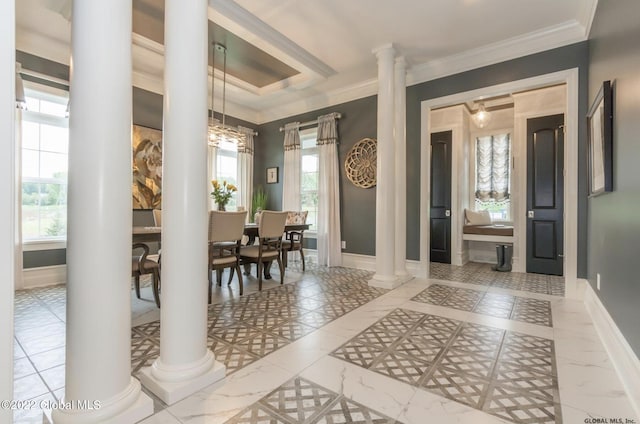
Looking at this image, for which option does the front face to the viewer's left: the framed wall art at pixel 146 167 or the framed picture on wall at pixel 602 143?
the framed picture on wall

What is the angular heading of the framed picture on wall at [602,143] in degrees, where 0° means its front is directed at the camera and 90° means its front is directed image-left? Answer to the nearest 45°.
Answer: approximately 90°

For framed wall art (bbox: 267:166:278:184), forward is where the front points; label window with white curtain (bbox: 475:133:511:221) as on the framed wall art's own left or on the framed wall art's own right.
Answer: on the framed wall art's own left

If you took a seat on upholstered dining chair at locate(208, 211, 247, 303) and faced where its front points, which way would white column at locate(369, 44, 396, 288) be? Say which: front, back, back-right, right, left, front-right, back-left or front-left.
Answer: back-right

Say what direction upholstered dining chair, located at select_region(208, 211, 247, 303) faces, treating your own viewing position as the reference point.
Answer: facing away from the viewer and to the left of the viewer

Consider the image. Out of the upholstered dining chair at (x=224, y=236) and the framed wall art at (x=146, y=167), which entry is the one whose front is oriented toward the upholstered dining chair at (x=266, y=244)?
the framed wall art

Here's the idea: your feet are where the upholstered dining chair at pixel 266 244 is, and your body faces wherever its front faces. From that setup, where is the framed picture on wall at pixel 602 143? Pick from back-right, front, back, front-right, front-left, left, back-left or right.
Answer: back

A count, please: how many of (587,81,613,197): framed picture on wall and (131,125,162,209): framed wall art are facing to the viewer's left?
1

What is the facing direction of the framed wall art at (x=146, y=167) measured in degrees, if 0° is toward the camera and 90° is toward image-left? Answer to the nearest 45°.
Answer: approximately 315°

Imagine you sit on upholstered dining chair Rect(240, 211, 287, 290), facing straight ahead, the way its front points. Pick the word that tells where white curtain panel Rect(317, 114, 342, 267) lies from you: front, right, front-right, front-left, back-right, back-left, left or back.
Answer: right

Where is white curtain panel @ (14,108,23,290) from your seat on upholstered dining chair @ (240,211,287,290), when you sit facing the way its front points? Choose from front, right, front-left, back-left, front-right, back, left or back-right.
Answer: front-left

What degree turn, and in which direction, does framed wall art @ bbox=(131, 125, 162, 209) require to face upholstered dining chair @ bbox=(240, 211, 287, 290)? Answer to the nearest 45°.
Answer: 0° — it already faces it

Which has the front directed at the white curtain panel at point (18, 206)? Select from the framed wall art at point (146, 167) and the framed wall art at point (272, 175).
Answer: the framed wall art at point (272, 175)

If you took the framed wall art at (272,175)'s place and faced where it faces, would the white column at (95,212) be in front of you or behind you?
in front
